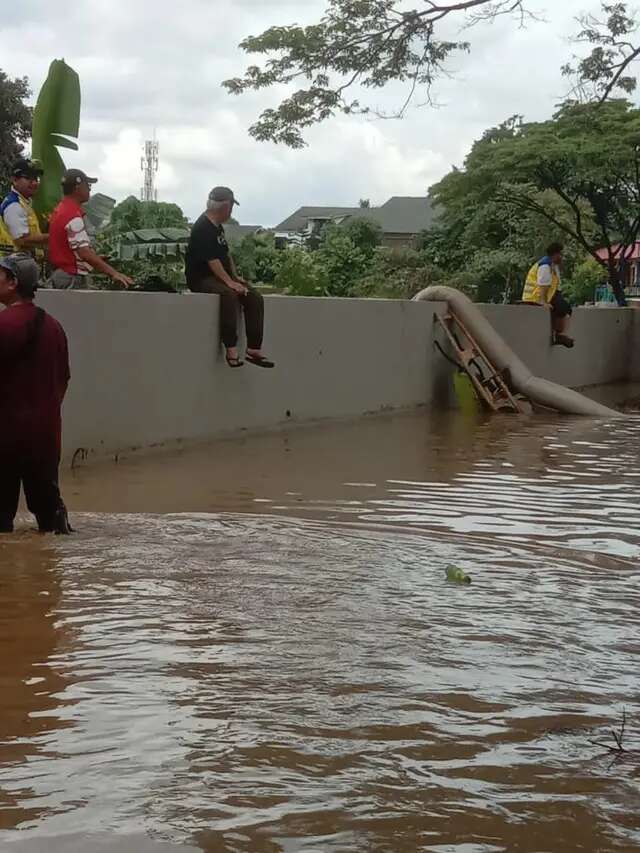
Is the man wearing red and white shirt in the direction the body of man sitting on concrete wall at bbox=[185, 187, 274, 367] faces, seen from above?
no

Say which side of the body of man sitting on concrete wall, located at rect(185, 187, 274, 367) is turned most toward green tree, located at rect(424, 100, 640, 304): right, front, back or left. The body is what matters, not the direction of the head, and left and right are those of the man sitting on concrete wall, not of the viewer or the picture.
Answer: left

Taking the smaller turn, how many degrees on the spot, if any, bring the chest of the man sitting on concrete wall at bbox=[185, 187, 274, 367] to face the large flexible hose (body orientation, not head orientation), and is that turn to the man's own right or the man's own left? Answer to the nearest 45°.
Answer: approximately 90° to the man's own left

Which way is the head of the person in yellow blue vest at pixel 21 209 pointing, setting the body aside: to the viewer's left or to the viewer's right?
to the viewer's right

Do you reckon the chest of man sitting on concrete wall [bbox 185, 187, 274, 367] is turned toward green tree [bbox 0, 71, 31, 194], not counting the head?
no

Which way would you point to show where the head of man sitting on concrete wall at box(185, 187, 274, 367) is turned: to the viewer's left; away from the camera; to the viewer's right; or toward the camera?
to the viewer's right

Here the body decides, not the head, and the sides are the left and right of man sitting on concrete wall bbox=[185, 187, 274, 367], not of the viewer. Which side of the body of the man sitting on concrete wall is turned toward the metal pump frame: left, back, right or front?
left

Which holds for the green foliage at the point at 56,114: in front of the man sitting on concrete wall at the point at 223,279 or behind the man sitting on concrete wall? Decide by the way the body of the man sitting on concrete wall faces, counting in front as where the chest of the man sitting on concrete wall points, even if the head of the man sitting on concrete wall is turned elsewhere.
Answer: behind

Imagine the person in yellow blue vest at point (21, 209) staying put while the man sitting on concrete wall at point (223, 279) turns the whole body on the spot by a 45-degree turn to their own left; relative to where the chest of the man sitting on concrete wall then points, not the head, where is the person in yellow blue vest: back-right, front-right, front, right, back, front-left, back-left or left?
back-right

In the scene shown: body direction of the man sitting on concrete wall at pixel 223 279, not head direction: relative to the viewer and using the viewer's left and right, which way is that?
facing the viewer and to the right of the viewer

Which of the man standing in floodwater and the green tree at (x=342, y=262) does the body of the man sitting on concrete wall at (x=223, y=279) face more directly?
the man standing in floodwater

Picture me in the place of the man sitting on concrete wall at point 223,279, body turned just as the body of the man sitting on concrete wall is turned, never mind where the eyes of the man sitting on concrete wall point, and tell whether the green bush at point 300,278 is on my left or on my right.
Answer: on my left

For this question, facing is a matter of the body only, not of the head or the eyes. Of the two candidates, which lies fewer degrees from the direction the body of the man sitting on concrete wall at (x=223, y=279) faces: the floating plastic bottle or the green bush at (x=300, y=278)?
the floating plastic bottle

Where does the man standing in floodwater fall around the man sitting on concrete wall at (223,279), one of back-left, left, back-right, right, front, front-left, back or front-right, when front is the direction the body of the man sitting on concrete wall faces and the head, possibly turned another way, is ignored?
front-right

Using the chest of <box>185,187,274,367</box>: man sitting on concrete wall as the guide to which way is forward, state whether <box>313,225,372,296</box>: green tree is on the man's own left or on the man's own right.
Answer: on the man's own left
